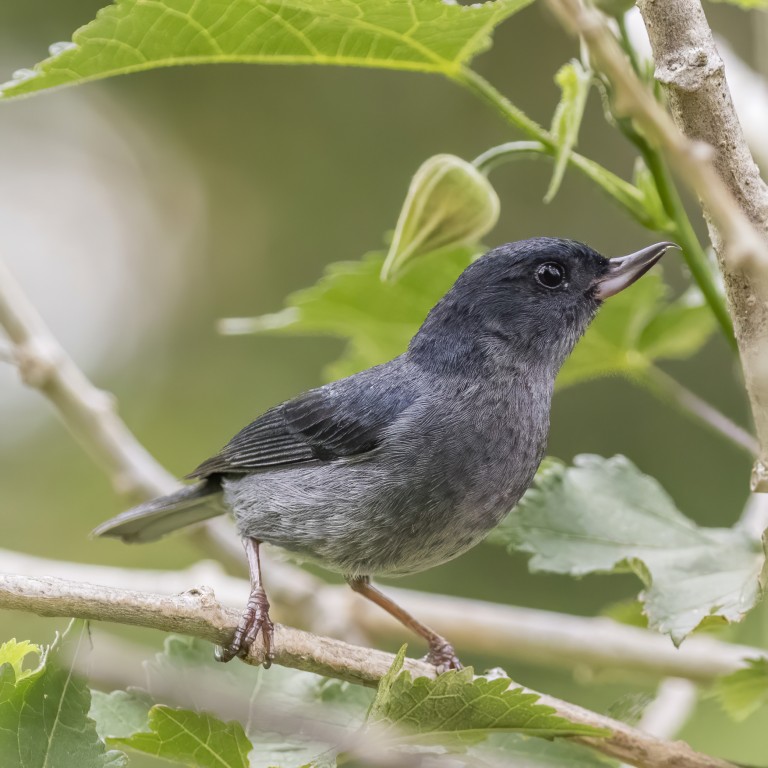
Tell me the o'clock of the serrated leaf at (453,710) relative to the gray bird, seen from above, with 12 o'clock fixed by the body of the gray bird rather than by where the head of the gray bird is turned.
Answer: The serrated leaf is roughly at 3 o'clock from the gray bird.

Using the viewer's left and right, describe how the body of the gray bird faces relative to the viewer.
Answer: facing to the right of the viewer

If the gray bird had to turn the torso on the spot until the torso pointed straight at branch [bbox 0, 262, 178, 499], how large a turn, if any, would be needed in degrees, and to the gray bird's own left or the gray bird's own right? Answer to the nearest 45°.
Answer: approximately 135° to the gray bird's own left

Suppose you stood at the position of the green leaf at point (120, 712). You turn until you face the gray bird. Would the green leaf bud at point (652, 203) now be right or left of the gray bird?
right

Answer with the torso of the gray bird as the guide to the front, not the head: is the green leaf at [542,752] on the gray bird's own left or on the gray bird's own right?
on the gray bird's own right

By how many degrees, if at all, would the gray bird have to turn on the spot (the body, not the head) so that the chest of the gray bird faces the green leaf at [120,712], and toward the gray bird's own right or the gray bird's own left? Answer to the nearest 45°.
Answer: approximately 135° to the gray bird's own right
